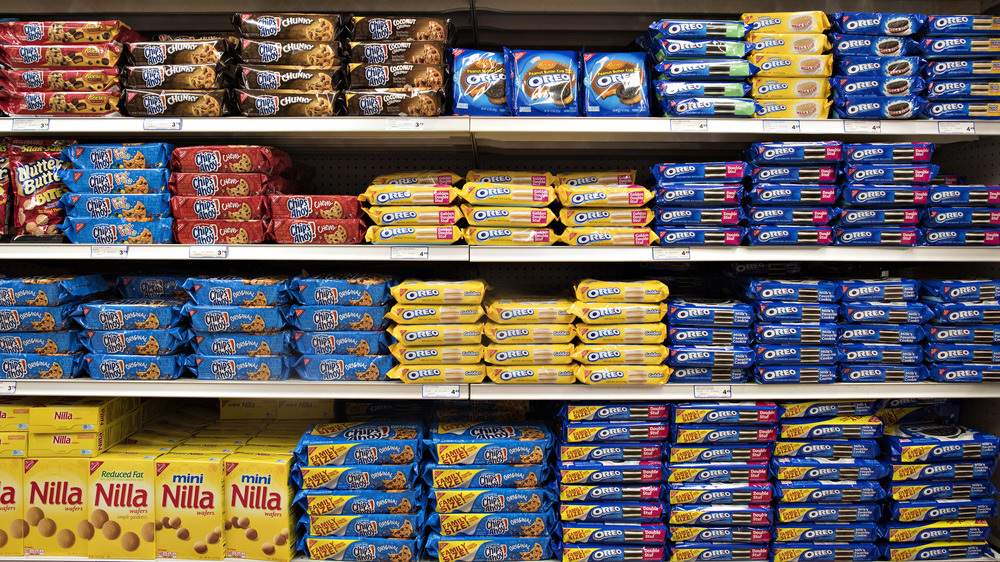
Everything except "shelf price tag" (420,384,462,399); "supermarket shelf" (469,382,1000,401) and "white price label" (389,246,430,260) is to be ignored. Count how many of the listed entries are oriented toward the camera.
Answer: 3

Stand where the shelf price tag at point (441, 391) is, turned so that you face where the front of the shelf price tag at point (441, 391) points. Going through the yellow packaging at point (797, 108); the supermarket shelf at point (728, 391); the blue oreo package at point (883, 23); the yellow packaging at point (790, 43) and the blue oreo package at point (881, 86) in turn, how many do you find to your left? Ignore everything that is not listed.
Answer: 5

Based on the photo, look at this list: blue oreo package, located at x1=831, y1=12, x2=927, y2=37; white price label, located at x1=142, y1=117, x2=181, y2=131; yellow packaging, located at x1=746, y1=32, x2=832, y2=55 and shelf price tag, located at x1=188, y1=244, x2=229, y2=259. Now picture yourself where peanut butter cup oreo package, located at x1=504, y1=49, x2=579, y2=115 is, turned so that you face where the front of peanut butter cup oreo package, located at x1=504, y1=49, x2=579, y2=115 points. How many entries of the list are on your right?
2

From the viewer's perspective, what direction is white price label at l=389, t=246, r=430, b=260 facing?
toward the camera

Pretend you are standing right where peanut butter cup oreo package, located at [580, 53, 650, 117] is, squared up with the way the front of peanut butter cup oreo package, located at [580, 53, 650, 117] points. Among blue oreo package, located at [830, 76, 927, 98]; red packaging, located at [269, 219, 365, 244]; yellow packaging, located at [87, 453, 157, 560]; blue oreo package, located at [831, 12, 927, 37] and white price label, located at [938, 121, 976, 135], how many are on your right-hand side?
2

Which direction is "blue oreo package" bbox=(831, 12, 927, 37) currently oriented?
toward the camera
